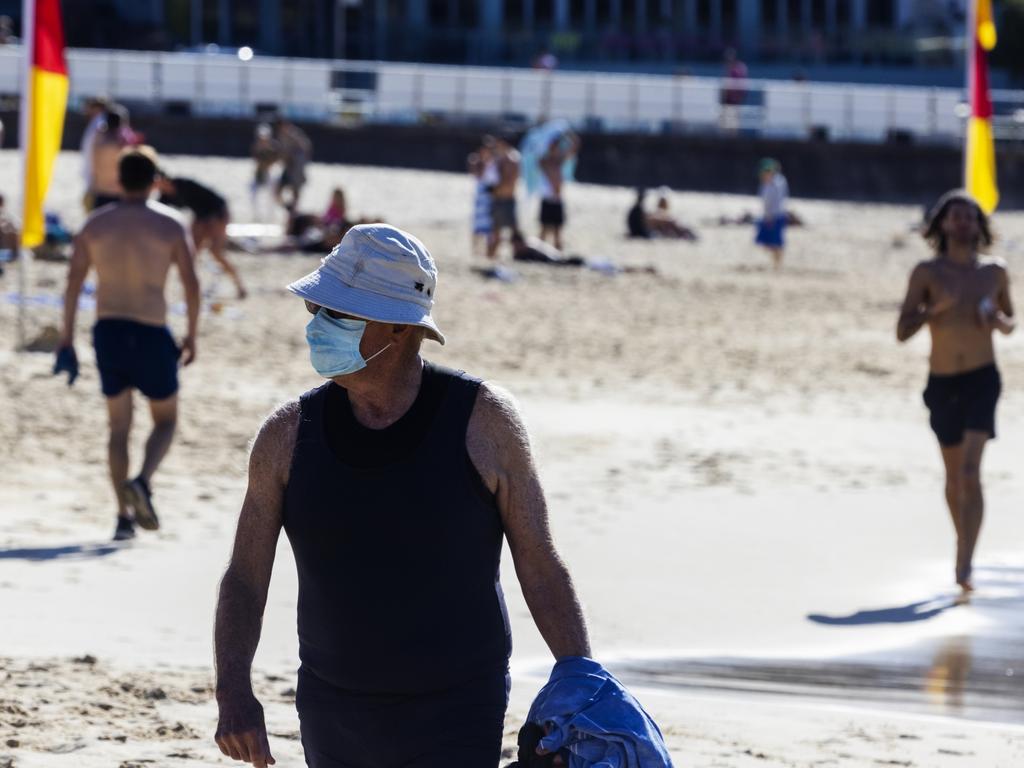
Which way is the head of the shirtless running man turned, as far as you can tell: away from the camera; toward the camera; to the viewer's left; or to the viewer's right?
toward the camera

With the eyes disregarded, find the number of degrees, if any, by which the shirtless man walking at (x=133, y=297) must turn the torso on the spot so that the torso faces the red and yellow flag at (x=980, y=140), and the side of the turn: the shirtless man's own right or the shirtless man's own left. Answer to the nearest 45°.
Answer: approximately 45° to the shirtless man's own right

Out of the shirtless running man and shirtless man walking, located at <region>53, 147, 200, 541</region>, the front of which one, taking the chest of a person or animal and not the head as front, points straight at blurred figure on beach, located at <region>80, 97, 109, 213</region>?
the shirtless man walking

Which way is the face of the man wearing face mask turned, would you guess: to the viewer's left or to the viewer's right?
to the viewer's left

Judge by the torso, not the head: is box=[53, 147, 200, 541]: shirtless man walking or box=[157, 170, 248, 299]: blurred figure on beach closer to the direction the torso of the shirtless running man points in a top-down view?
the shirtless man walking

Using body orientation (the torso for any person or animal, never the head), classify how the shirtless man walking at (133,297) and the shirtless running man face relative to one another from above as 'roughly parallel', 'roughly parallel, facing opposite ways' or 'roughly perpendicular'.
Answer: roughly parallel, facing opposite ways

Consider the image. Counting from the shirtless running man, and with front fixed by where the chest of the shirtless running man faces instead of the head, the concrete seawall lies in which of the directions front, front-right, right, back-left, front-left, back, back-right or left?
back

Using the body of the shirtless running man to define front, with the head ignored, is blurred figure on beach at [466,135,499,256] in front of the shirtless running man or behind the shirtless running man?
behind

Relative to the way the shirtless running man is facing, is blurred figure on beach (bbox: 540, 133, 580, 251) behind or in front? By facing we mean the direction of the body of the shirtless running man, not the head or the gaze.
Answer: behind

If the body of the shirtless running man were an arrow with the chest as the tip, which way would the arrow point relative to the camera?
toward the camera

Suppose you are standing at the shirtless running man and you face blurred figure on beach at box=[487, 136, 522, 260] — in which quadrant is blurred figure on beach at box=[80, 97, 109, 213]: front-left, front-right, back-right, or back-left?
front-left

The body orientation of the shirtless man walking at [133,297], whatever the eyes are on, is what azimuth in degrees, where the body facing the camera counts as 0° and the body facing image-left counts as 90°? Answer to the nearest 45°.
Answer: approximately 180°

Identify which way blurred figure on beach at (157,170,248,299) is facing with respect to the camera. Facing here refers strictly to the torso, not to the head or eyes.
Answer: to the viewer's left

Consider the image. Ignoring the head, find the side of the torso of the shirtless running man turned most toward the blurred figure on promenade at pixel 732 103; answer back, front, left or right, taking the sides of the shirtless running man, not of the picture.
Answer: back

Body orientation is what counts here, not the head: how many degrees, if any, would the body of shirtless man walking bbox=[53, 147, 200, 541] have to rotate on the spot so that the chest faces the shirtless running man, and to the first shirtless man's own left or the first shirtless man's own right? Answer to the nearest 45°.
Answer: approximately 90° to the first shirtless man's own right

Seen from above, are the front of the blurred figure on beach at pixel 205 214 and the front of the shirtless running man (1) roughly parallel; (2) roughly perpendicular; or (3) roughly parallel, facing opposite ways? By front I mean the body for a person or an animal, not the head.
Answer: roughly perpendicular

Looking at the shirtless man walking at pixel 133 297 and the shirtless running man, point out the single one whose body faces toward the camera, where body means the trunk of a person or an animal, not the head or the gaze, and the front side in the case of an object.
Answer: the shirtless running man

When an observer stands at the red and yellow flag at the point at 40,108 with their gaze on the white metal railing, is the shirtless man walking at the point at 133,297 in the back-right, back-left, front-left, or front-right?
back-right

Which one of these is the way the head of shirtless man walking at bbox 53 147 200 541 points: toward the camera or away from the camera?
away from the camera
